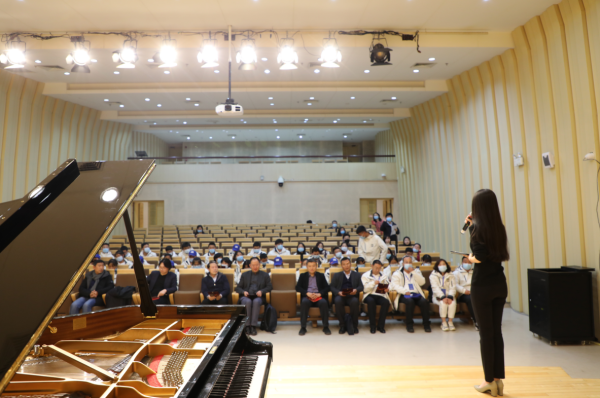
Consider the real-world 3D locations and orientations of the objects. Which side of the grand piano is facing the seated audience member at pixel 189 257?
left

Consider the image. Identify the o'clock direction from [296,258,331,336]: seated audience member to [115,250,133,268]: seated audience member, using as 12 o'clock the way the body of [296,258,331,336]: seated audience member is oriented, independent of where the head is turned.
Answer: [115,250,133,268]: seated audience member is roughly at 4 o'clock from [296,258,331,336]: seated audience member.

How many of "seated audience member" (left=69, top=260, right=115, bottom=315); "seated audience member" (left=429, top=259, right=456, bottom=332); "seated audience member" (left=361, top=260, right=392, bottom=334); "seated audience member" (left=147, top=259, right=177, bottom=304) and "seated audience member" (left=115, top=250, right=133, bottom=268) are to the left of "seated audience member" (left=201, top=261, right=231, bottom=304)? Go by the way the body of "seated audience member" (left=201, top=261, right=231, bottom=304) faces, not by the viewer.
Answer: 2

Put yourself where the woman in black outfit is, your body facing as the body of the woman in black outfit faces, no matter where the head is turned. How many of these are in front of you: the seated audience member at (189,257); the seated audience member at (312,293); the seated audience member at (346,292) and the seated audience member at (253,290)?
4

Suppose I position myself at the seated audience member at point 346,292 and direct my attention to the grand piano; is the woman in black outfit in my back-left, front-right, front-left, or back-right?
front-left

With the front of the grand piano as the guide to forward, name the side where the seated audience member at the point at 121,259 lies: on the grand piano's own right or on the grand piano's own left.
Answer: on the grand piano's own left

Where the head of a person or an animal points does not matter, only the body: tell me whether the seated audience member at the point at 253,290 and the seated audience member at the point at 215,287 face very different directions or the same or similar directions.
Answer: same or similar directions

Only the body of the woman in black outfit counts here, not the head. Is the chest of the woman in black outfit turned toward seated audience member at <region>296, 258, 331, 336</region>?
yes

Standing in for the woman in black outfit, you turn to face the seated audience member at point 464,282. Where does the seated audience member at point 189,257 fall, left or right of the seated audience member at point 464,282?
left

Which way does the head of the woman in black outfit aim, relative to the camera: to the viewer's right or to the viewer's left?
to the viewer's left

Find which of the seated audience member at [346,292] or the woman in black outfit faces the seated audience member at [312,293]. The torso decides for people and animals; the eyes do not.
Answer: the woman in black outfit

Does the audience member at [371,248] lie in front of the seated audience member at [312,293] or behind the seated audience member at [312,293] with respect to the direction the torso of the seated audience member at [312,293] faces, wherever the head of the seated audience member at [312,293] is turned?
behind

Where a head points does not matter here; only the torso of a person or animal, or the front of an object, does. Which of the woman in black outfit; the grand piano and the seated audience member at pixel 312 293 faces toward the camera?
the seated audience member

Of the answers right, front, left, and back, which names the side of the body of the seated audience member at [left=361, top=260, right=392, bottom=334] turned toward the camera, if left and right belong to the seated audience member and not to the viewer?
front

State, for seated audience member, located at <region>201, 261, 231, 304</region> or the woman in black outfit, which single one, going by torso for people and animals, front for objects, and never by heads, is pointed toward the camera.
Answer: the seated audience member

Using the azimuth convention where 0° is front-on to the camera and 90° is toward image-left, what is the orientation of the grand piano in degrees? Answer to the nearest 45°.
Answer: approximately 270°

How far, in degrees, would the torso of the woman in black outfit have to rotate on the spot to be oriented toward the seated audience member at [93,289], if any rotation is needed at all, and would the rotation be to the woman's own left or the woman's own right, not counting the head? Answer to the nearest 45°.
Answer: approximately 45° to the woman's own left

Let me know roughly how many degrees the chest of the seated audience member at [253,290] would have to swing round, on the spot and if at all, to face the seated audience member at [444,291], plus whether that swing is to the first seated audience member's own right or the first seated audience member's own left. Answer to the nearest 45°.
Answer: approximately 90° to the first seated audience member's own left

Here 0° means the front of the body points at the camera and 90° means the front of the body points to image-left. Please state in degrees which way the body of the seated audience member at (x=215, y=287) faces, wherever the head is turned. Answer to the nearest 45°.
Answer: approximately 0°

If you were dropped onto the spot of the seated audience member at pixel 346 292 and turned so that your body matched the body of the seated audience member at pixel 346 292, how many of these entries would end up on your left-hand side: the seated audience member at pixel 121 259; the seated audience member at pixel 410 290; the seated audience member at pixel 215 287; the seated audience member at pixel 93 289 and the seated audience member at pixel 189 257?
1

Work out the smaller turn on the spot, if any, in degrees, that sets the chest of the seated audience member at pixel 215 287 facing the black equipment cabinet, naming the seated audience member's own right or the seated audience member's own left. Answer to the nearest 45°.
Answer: approximately 45° to the seated audience member's own left
